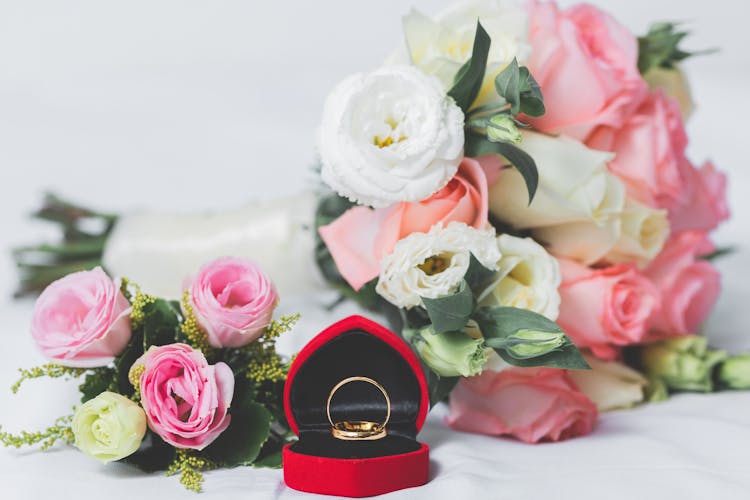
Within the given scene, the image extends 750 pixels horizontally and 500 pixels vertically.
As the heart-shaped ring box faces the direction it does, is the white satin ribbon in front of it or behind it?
behind

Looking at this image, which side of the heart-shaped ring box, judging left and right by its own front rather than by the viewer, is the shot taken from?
front
